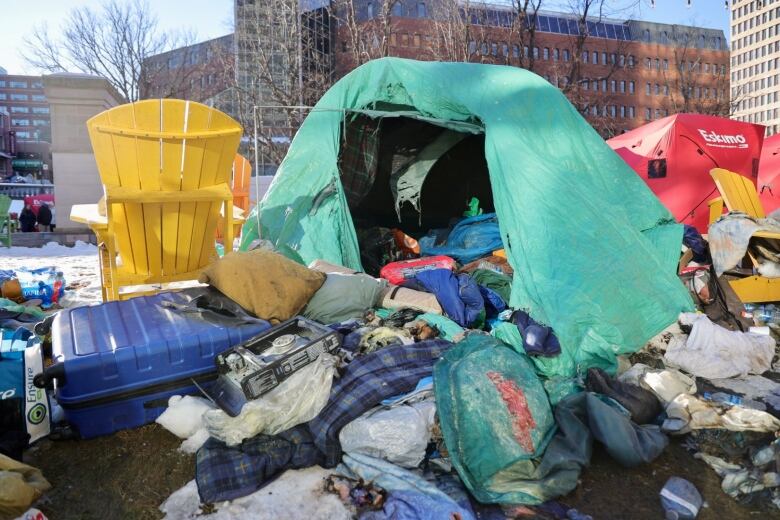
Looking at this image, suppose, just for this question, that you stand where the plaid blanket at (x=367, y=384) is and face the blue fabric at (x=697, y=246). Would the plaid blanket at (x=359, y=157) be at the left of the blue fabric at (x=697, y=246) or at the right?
left

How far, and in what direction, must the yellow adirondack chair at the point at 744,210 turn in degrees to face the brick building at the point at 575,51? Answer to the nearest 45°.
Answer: approximately 135° to its left

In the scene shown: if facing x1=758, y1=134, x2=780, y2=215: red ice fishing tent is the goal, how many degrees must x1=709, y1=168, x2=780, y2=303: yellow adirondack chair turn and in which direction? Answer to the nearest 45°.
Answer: approximately 135° to its left

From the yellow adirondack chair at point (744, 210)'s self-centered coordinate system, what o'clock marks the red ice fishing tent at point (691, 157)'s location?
The red ice fishing tent is roughly at 7 o'clock from the yellow adirondack chair.

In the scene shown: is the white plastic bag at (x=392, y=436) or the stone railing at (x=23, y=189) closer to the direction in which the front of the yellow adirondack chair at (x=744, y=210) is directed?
the white plastic bag

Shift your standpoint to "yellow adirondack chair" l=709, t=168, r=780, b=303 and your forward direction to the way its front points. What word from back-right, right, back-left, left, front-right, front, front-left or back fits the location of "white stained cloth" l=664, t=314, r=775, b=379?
front-right
